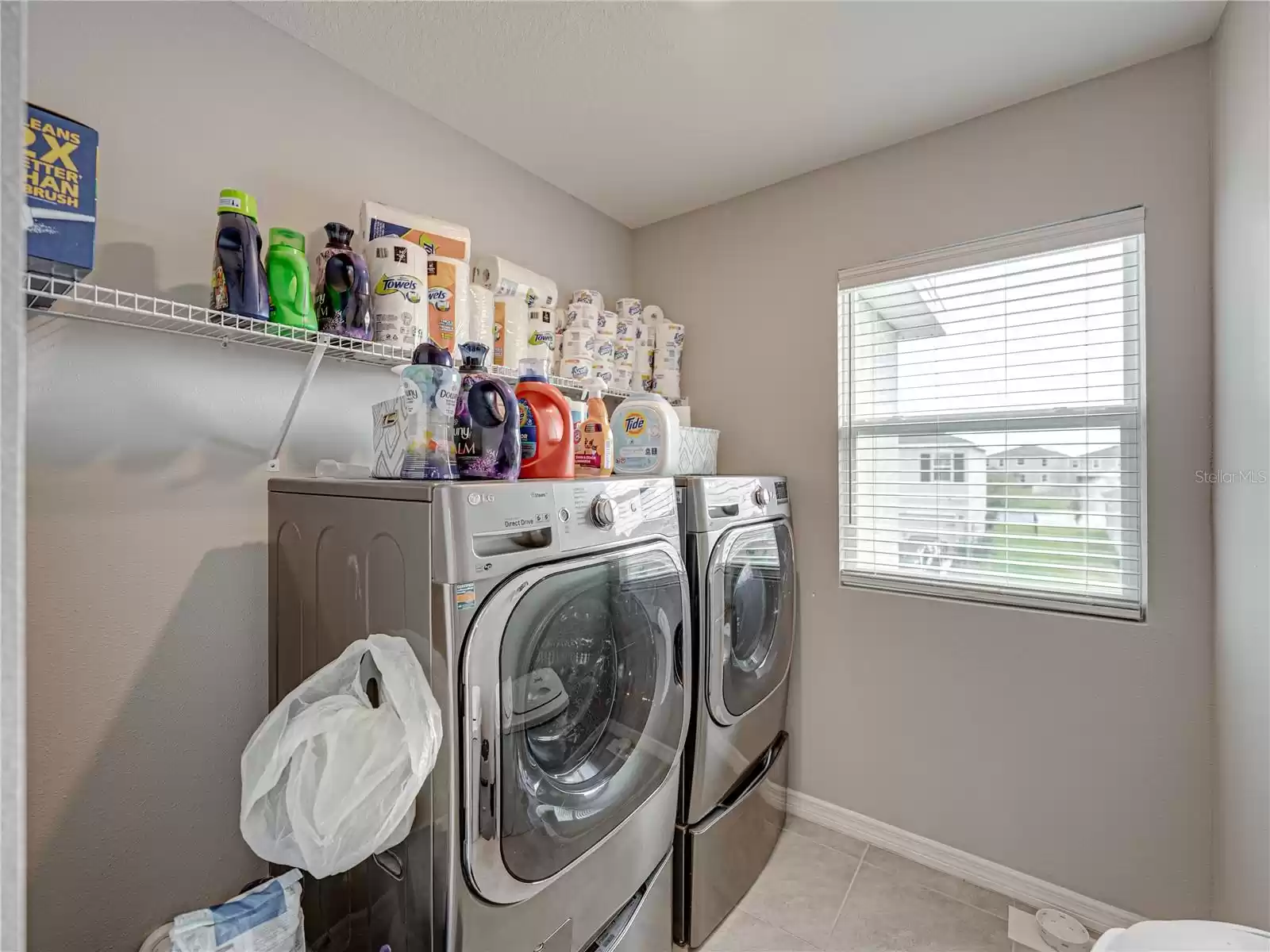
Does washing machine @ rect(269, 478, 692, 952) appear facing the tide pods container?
no

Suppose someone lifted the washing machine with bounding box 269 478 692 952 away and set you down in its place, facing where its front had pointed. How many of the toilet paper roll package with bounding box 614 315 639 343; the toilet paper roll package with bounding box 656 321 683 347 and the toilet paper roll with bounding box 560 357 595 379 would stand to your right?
0

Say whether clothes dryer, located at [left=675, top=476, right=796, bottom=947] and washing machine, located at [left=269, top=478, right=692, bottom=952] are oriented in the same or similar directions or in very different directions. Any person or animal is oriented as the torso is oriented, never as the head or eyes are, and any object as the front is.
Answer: same or similar directions

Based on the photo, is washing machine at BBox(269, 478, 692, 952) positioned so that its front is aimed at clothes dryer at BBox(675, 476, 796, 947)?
no

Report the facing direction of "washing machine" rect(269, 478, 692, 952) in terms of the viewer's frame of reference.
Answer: facing the viewer and to the right of the viewer

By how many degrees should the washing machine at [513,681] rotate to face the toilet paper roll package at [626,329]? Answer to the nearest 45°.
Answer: approximately 90° to its left

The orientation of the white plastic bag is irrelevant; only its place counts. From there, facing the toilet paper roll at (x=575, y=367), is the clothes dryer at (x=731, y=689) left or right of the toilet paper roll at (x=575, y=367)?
right

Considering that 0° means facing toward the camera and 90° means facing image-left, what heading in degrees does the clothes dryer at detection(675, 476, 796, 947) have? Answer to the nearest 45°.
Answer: approximately 315°

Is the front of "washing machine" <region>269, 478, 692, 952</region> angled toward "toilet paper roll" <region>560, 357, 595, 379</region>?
no

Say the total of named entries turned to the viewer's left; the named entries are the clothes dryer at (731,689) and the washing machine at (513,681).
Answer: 0

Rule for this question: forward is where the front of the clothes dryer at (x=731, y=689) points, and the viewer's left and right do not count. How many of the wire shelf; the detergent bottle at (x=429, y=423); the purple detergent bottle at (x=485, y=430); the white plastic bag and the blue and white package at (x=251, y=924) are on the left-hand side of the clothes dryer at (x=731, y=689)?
0

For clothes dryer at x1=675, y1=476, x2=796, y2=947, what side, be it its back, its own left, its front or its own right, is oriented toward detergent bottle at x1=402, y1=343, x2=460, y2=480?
right
